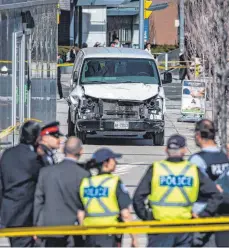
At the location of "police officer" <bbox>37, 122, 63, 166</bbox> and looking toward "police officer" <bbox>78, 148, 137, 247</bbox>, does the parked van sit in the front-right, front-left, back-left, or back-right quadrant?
back-left

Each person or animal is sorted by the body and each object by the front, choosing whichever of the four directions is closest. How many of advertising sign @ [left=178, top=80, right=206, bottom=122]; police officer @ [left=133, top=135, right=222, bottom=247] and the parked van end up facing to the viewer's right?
0

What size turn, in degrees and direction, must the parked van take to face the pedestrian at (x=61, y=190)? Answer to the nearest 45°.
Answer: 0° — it already faces them

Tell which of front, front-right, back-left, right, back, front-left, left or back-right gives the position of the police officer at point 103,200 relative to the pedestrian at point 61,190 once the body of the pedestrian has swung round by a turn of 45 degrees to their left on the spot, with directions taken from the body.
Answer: right

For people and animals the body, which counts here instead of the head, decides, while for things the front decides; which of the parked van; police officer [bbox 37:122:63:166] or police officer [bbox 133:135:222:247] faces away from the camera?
police officer [bbox 133:135:222:247]

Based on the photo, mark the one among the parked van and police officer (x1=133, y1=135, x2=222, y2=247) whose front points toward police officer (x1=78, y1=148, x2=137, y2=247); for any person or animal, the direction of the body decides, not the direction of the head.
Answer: the parked van

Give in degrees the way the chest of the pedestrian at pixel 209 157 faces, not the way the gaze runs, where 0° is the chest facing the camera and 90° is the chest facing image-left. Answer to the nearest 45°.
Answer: approximately 135°

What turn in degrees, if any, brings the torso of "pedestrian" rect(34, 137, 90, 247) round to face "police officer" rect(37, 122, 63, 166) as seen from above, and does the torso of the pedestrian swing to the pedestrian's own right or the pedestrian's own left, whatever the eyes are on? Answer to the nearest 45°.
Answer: approximately 45° to the pedestrian's own left

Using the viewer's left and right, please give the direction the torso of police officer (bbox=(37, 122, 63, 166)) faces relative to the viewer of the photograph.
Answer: facing to the right of the viewer

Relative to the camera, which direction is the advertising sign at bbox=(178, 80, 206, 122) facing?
toward the camera

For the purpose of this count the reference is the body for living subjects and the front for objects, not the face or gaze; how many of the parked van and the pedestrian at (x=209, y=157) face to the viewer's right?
0

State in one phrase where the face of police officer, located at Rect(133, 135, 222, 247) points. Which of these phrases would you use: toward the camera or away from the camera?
away from the camera

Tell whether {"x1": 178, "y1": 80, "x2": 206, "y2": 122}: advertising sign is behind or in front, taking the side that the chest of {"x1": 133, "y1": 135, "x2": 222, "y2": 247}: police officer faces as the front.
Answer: in front

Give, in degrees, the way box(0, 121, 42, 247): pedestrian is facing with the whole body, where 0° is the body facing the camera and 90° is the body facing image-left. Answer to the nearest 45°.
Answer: approximately 225°

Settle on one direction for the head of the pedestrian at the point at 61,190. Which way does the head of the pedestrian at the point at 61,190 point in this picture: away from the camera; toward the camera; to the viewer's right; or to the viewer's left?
away from the camera

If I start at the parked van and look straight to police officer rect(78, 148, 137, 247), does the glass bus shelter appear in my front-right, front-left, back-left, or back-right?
front-right
